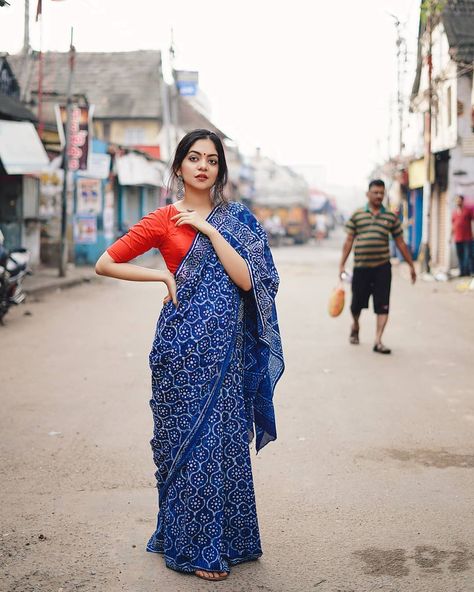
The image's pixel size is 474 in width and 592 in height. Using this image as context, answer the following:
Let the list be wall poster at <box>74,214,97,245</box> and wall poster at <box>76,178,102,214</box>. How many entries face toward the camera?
2

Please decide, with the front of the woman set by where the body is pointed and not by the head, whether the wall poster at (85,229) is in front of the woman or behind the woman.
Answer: behind

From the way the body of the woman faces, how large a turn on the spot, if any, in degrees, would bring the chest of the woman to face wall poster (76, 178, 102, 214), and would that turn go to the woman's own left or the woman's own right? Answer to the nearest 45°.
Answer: approximately 180°

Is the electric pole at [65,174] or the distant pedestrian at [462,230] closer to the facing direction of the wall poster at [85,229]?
the electric pole
